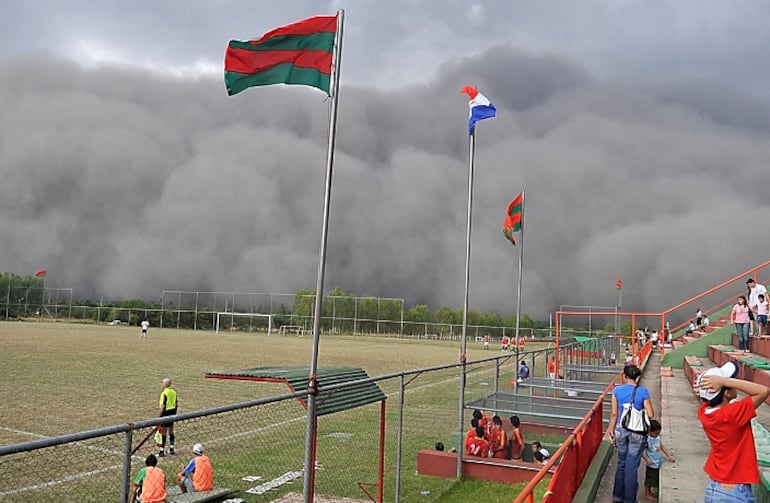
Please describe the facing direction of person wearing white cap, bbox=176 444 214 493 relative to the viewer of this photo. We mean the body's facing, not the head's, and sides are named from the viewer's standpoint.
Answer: facing away from the viewer and to the left of the viewer

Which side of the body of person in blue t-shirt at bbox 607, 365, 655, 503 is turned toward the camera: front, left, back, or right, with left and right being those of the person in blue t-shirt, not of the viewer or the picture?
back

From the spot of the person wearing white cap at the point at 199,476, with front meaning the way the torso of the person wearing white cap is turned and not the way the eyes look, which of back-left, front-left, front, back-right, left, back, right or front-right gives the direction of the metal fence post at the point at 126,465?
back-left

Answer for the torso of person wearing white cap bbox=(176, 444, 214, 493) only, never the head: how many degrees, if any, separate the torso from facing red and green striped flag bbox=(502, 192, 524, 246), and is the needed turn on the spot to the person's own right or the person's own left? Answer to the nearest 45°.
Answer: approximately 90° to the person's own right

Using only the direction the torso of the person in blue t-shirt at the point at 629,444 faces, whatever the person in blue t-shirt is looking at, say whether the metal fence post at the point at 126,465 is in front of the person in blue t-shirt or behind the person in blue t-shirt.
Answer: behind

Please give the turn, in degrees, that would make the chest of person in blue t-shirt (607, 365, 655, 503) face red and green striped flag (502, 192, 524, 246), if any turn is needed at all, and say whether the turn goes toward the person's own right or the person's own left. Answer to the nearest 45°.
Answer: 0° — they already face it
